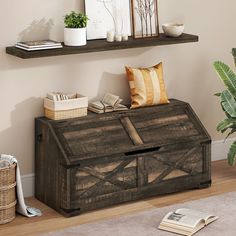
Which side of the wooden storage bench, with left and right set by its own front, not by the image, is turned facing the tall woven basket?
right

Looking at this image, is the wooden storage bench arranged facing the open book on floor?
yes

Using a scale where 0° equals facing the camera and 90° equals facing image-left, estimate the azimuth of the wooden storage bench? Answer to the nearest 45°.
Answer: approximately 315°
